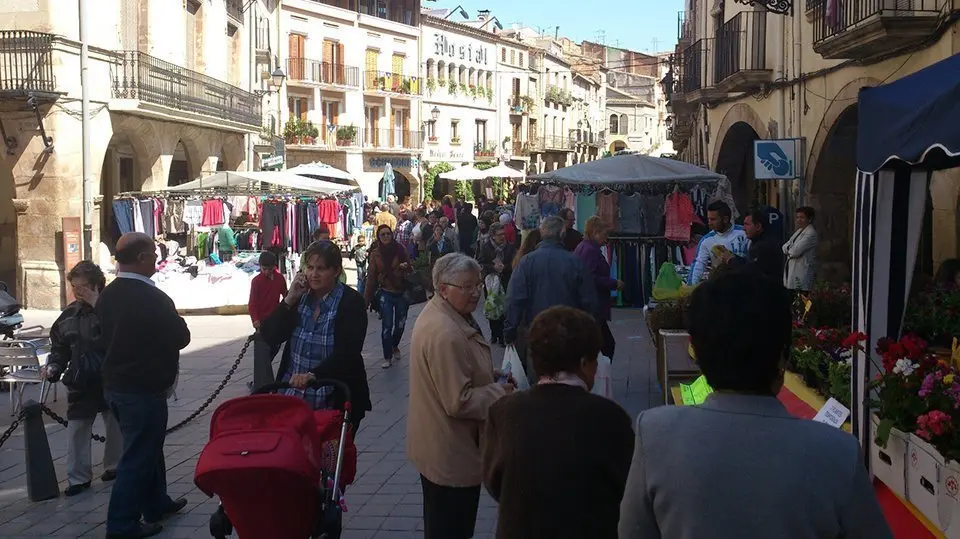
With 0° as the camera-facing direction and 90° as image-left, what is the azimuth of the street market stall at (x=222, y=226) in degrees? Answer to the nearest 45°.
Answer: approximately 0°

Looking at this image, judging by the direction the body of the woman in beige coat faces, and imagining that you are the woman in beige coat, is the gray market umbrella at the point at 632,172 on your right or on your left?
on your left

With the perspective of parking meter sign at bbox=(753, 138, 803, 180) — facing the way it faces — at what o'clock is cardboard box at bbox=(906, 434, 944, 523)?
The cardboard box is roughly at 12 o'clock from the parking meter sign.

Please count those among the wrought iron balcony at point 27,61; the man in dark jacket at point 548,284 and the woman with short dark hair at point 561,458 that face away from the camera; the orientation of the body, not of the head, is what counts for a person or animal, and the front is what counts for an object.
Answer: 2

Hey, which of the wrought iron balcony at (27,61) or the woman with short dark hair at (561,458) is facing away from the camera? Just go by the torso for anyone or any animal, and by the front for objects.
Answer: the woman with short dark hair

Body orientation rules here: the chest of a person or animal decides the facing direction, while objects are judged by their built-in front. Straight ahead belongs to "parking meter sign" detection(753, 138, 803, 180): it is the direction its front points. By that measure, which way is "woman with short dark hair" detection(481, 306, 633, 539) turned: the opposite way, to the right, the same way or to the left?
the opposite way

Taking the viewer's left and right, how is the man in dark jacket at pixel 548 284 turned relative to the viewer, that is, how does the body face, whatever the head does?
facing away from the viewer

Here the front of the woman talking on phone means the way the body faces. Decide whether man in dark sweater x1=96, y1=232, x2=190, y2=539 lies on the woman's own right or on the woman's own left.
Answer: on the woman's own right

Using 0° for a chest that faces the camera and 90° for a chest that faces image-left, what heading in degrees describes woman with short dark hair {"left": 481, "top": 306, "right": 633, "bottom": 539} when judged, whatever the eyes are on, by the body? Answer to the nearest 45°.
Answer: approximately 180°
